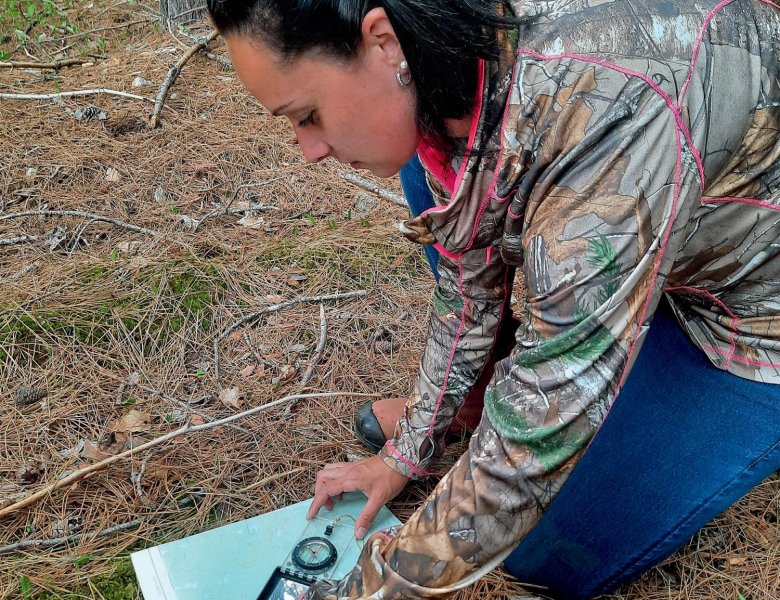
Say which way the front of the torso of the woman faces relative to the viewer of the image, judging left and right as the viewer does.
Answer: facing to the left of the viewer

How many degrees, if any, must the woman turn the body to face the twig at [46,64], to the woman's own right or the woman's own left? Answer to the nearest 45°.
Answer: approximately 45° to the woman's own right

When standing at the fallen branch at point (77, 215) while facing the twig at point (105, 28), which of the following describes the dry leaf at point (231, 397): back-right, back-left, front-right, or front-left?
back-right

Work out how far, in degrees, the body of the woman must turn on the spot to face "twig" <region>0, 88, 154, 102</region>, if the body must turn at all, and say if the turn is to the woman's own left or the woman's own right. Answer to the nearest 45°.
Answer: approximately 45° to the woman's own right

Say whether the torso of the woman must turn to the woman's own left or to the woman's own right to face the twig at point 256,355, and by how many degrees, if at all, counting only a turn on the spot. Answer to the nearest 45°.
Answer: approximately 45° to the woman's own right

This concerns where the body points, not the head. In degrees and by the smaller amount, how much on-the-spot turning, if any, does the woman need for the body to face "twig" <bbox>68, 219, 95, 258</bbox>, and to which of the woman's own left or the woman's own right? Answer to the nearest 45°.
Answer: approximately 45° to the woman's own right

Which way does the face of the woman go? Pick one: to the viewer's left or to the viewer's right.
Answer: to the viewer's left

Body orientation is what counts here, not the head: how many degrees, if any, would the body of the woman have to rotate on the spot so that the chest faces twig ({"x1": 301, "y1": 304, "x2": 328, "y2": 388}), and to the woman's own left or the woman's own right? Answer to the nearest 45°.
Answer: approximately 45° to the woman's own right
